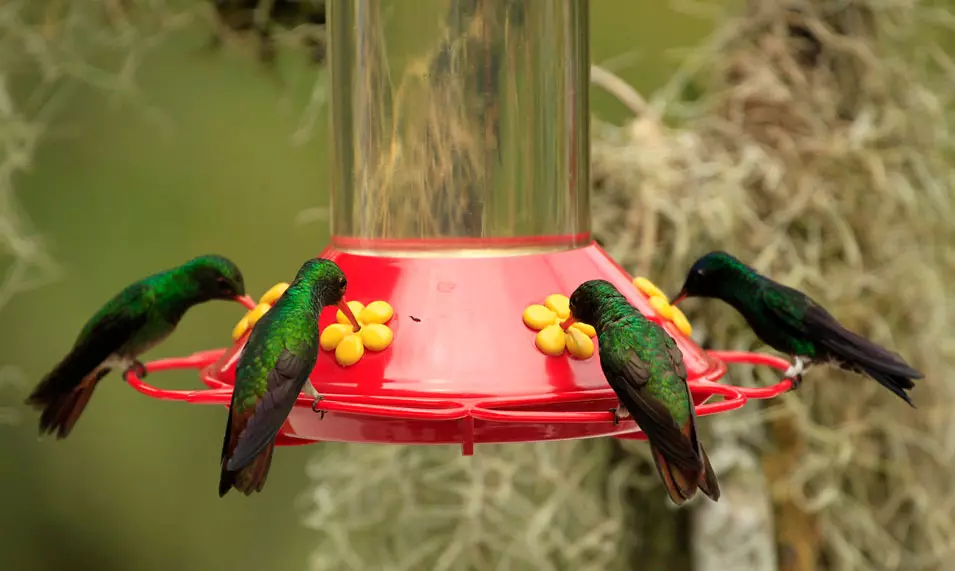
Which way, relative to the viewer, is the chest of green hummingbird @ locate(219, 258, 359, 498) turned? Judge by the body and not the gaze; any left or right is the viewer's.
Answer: facing away from the viewer and to the right of the viewer

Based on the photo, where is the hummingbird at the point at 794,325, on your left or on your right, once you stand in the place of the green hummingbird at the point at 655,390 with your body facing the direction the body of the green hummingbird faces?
on your right

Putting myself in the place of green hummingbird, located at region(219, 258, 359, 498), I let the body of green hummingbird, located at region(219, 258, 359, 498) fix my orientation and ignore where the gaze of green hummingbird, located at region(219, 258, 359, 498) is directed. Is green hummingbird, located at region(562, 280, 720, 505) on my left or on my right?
on my right

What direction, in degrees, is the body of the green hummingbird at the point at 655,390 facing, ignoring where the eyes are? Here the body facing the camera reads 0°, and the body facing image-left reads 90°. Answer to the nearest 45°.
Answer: approximately 135°

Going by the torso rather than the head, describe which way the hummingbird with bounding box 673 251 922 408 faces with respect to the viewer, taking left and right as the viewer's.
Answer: facing to the left of the viewer
